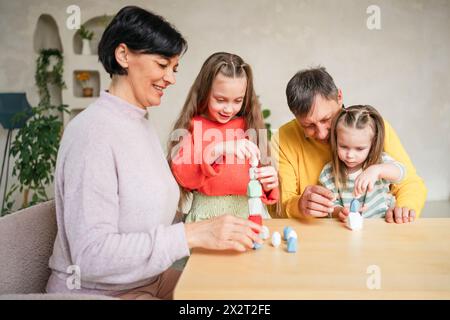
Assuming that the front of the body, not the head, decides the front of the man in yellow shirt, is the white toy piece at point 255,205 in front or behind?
in front

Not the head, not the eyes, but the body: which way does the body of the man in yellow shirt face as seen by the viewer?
toward the camera

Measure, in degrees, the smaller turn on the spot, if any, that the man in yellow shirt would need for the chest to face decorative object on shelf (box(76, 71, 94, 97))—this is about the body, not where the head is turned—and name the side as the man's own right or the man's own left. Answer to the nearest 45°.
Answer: approximately 135° to the man's own right

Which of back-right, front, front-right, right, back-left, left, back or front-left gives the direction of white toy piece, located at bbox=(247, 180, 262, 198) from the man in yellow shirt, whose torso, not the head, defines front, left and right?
front

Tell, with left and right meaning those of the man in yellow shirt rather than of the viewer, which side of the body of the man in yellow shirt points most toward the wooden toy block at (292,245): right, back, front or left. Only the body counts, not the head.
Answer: front

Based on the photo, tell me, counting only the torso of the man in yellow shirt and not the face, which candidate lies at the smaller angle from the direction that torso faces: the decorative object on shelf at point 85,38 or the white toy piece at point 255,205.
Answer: the white toy piece

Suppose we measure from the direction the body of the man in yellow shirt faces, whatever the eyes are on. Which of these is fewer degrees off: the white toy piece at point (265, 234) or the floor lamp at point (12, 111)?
the white toy piece

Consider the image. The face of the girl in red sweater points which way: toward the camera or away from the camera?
toward the camera

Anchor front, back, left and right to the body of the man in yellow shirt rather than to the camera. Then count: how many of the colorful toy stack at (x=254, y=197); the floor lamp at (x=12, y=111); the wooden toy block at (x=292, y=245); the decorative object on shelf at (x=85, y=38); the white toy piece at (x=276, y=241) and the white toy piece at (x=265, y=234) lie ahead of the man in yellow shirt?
4

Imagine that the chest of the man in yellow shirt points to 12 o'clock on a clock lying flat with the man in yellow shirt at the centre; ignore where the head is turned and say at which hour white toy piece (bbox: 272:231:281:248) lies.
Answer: The white toy piece is roughly at 12 o'clock from the man in yellow shirt.

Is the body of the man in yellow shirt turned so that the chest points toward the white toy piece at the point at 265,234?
yes

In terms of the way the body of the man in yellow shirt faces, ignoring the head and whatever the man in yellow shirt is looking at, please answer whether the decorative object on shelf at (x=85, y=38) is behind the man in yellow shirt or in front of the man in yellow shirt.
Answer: behind

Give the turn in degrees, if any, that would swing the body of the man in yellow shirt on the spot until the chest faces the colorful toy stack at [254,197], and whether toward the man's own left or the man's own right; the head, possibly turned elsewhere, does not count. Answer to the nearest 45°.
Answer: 0° — they already face it
